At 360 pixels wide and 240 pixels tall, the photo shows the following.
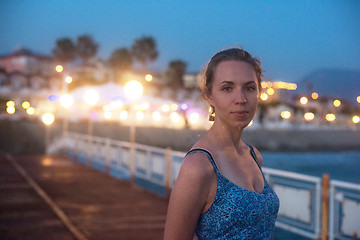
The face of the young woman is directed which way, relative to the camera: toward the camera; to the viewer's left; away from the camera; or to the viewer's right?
toward the camera

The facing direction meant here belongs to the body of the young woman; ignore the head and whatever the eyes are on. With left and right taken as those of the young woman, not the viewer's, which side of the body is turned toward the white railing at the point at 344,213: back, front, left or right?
left

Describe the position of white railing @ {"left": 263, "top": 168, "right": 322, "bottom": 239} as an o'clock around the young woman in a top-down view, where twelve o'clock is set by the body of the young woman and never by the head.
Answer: The white railing is roughly at 8 o'clock from the young woman.

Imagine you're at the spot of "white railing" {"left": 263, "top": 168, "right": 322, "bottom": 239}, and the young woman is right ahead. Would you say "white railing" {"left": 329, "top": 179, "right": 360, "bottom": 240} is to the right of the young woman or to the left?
left
